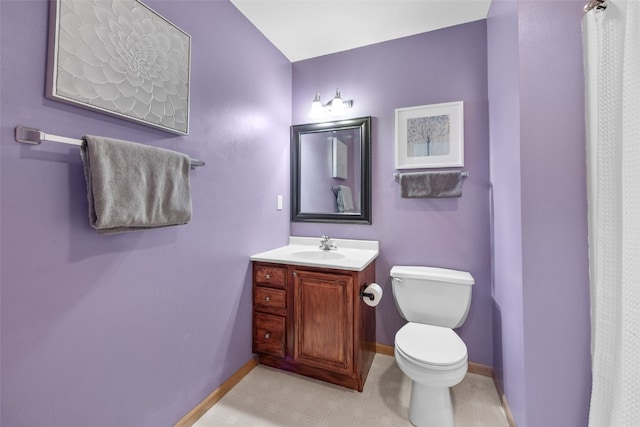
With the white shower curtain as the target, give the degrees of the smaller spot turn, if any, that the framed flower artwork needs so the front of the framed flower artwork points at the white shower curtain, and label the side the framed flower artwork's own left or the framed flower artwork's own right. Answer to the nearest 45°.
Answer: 0° — it already faces it

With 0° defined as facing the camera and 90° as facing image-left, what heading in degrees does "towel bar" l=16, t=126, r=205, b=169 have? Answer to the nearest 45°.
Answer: approximately 315°

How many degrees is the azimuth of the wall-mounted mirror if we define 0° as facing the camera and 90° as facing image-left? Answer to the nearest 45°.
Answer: approximately 45°

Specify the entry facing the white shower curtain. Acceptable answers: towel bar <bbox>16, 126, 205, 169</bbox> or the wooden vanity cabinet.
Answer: the towel bar
